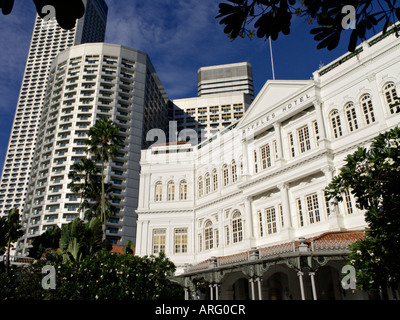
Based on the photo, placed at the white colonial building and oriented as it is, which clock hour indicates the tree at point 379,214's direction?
The tree is roughly at 10 o'clock from the white colonial building.

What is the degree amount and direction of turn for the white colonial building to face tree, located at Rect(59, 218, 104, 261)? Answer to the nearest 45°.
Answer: approximately 45° to its right

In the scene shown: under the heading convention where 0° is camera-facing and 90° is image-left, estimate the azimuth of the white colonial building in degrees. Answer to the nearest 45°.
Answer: approximately 45°
